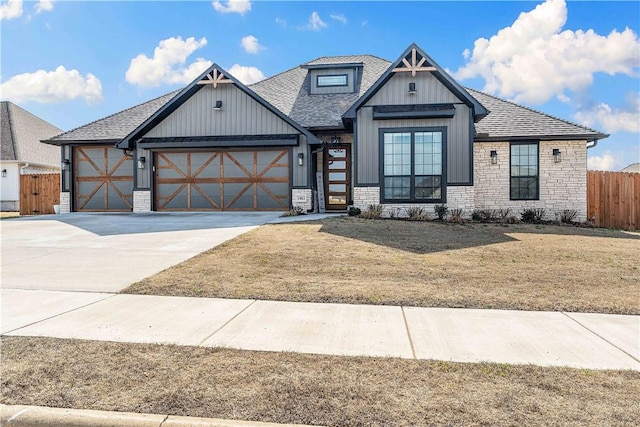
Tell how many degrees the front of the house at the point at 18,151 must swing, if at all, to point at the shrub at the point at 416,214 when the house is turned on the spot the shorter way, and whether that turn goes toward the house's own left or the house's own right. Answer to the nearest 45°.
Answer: approximately 45° to the house's own left

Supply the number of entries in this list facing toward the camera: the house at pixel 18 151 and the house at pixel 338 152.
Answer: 2

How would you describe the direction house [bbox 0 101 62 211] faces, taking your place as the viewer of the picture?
facing the viewer

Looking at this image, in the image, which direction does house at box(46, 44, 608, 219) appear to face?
toward the camera

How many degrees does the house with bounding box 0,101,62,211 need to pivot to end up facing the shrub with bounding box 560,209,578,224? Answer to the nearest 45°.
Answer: approximately 45° to its left

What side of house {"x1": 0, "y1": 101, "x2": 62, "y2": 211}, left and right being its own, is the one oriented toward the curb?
front

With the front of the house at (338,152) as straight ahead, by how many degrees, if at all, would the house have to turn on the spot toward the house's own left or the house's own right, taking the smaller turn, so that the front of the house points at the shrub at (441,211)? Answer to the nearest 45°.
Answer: approximately 45° to the house's own left
